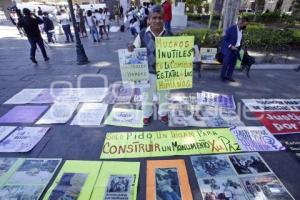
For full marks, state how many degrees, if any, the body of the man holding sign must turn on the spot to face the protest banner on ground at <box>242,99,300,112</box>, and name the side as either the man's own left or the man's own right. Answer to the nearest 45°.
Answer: approximately 90° to the man's own left

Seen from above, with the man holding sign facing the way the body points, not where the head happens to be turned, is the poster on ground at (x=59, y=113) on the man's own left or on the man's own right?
on the man's own right

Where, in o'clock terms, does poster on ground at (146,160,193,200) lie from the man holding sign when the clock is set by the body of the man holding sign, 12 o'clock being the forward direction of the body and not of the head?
The poster on ground is roughly at 12 o'clock from the man holding sign.

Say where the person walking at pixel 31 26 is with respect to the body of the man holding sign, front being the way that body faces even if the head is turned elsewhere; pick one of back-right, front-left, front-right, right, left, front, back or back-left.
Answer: back-right

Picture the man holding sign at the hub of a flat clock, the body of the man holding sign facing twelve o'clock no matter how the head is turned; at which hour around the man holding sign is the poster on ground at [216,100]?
The poster on ground is roughly at 8 o'clock from the man holding sign.

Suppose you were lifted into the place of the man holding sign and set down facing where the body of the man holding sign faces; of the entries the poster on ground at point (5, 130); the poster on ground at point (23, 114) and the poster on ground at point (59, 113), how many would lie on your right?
3

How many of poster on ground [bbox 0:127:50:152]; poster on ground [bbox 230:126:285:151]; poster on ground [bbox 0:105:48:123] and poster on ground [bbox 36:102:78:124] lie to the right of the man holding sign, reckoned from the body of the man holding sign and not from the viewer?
3

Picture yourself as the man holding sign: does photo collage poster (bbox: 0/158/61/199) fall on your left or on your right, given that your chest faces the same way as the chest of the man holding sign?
on your right

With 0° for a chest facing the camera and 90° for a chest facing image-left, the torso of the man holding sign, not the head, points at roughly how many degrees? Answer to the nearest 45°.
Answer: approximately 0°
